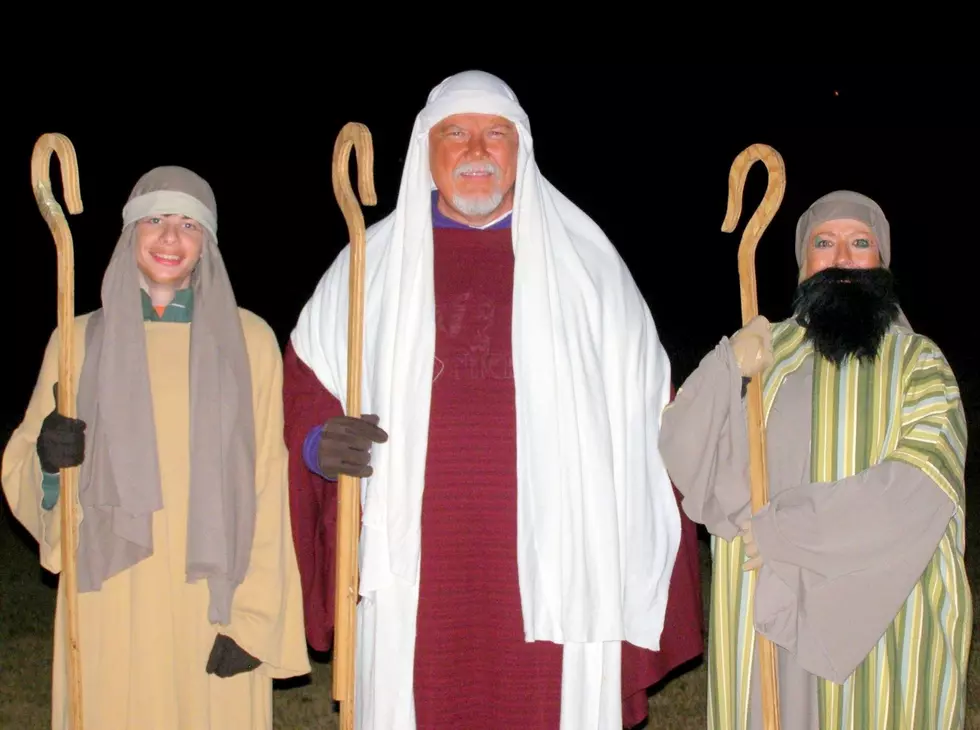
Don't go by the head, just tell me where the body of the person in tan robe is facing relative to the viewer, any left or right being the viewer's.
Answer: facing the viewer

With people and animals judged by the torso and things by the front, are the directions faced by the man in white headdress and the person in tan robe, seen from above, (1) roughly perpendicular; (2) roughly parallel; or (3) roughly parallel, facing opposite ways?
roughly parallel

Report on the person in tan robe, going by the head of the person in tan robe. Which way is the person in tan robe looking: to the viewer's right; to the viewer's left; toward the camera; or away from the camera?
toward the camera

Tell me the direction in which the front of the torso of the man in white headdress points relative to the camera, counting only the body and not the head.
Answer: toward the camera

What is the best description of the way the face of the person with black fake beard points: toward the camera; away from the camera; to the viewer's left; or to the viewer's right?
toward the camera

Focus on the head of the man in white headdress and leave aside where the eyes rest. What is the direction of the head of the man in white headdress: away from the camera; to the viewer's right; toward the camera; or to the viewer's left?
toward the camera

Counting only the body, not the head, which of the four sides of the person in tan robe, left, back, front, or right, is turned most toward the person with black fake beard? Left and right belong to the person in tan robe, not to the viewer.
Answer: left

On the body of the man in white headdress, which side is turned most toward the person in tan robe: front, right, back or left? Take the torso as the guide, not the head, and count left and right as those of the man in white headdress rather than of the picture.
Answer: right

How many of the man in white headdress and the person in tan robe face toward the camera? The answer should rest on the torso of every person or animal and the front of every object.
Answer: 2
